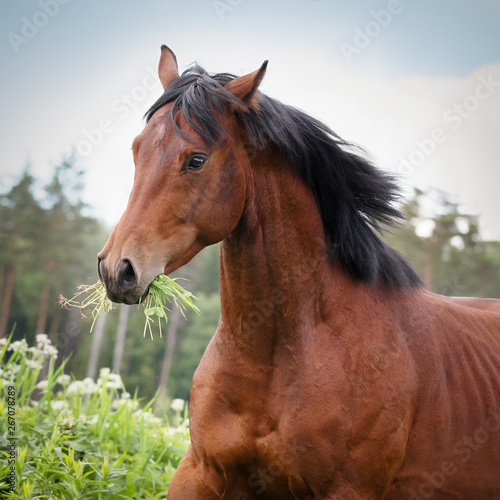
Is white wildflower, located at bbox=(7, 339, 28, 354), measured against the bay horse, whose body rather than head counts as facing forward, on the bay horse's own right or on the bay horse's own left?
on the bay horse's own right

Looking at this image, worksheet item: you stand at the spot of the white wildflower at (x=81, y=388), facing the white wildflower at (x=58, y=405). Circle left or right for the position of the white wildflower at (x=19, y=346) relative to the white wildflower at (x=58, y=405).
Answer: right

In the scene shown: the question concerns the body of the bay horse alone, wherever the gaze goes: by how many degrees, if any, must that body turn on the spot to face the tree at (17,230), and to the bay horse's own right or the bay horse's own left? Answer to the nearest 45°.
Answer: approximately 90° to the bay horse's own right

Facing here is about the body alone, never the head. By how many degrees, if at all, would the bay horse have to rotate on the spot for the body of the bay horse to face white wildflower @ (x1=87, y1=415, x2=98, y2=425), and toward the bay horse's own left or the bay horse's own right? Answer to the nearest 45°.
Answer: approximately 90° to the bay horse's own right

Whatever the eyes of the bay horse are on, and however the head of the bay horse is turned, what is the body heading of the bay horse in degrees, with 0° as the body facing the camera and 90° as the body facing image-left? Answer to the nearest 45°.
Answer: approximately 45°

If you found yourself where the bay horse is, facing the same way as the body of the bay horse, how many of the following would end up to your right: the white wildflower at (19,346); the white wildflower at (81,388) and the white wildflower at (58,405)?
3

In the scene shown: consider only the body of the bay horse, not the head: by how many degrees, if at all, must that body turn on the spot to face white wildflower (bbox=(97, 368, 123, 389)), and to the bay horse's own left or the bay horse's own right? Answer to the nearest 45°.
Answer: approximately 90° to the bay horse's own right

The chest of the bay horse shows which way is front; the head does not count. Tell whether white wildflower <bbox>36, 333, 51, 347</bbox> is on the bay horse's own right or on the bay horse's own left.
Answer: on the bay horse's own right

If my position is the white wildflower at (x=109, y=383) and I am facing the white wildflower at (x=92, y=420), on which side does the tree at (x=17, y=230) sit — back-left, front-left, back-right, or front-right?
back-right

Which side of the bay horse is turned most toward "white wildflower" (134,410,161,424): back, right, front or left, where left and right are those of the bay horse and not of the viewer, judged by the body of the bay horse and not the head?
right

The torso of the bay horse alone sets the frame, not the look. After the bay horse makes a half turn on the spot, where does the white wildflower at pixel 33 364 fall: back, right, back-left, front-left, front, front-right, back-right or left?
left
